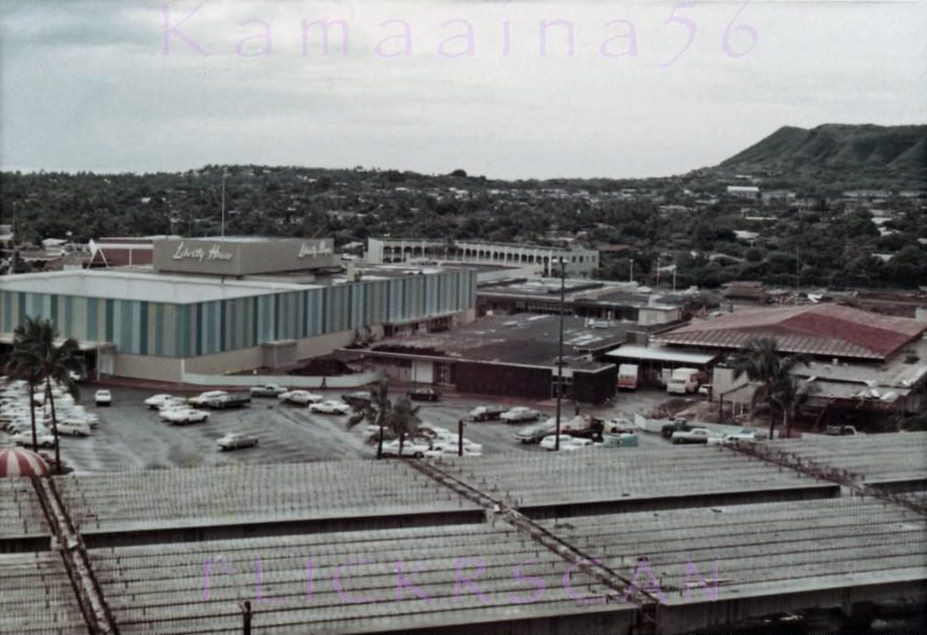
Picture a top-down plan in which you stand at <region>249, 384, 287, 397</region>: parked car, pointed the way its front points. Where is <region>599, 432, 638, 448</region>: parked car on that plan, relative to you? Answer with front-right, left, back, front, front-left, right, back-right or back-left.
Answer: back-left

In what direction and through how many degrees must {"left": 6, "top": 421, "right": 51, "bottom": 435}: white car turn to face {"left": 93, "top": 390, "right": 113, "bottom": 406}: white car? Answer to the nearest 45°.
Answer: approximately 45° to its left

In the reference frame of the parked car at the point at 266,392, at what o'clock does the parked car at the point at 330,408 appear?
the parked car at the point at 330,408 is roughly at 8 o'clock from the parked car at the point at 266,392.

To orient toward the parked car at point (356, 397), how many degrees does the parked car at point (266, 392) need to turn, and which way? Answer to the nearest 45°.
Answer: approximately 135° to its left

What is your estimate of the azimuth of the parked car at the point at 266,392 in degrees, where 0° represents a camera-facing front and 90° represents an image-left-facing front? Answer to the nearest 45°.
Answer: approximately 90°

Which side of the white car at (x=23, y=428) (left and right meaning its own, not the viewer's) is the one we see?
right

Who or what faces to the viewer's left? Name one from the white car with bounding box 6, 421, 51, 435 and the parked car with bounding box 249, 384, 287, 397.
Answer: the parked car

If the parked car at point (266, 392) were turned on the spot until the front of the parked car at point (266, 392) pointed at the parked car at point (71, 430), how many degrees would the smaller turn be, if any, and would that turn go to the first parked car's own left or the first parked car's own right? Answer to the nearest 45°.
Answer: approximately 45° to the first parked car's own left

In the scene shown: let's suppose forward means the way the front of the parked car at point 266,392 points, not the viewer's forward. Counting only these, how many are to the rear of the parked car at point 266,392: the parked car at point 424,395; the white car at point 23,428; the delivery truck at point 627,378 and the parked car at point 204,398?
2

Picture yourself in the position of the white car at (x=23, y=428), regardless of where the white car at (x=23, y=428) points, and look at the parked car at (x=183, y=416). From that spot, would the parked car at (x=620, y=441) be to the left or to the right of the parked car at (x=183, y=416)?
right

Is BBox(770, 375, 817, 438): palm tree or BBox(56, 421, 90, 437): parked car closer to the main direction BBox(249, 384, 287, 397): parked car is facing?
the parked car

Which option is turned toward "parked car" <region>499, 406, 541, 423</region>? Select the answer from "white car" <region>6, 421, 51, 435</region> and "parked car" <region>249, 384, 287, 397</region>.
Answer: the white car
